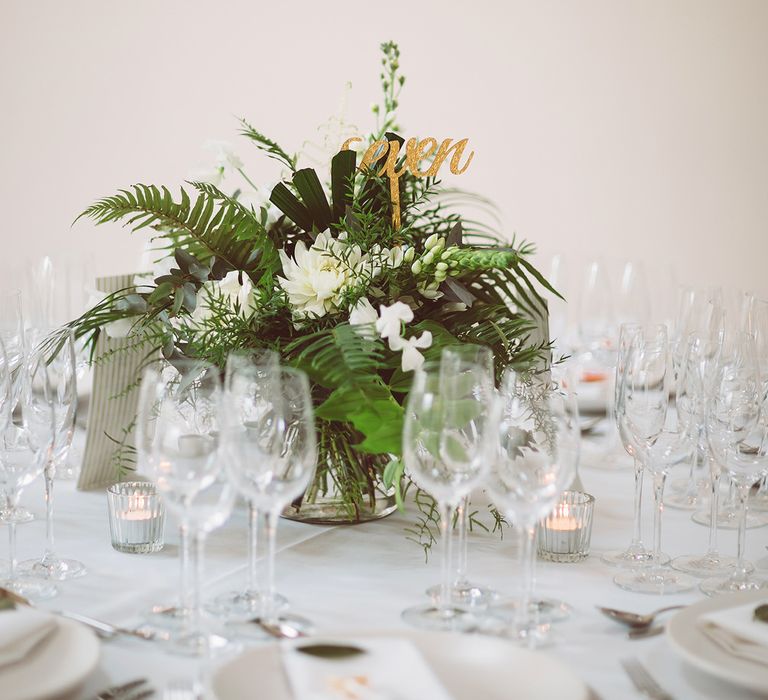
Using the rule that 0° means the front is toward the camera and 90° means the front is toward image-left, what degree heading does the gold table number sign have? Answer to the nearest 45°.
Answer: approximately 0°

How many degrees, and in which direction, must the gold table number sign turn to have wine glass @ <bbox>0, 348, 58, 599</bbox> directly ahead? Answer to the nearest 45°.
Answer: approximately 45° to its right

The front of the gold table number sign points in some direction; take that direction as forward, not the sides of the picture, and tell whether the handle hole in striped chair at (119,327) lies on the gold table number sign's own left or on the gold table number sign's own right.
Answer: on the gold table number sign's own right

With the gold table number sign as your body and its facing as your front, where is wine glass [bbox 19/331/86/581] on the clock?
The wine glass is roughly at 2 o'clock from the gold table number sign.

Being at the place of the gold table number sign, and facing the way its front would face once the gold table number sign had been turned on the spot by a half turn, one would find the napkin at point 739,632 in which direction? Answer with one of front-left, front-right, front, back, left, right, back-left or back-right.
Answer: back-right
